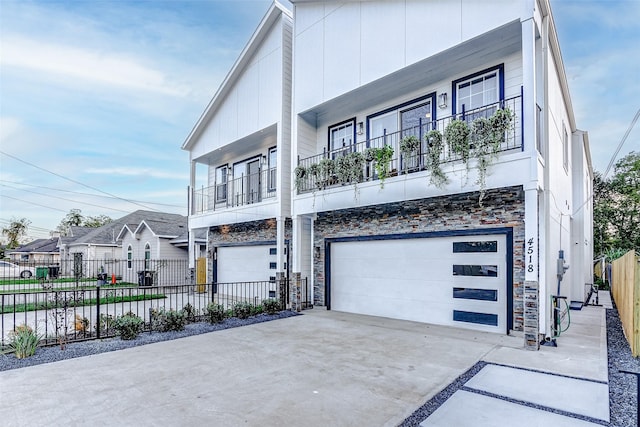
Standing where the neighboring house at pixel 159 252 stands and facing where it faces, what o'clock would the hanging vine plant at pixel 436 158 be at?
The hanging vine plant is roughly at 10 o'clock from the neighboring house.

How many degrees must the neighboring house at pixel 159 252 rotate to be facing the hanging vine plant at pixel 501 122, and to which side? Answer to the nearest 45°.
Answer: approximately 45° to its left

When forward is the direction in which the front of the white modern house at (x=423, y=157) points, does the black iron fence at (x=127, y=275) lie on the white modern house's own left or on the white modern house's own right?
on the white modern house's own right

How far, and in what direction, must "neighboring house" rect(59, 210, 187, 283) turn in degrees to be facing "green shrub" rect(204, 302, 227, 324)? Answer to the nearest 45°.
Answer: approximately 45° to its left

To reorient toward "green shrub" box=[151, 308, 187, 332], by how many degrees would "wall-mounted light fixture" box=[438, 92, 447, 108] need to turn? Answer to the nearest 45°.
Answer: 0° — it already faces it

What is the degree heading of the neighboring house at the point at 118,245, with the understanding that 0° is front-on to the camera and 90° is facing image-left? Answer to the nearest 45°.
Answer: approximately 45°
